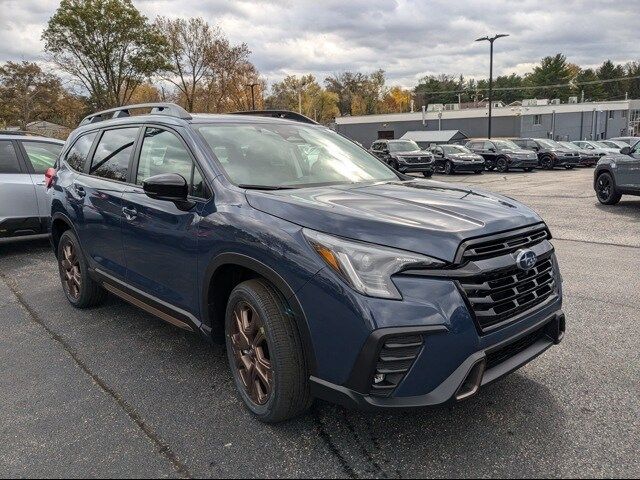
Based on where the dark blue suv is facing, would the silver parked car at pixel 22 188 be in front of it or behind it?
behind

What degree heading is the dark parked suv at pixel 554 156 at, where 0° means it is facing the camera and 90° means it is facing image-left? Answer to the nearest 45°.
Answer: approximately 315°

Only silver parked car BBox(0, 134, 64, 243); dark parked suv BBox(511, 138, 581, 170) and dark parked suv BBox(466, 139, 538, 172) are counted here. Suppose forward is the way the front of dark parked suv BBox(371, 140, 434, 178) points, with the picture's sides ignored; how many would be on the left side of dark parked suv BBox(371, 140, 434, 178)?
2

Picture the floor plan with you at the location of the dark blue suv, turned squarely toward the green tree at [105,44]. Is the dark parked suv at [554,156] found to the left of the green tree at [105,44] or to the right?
right

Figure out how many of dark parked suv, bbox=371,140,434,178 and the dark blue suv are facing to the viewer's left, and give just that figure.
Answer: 0

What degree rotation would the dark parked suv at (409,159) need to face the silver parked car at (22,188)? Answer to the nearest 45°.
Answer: approximately 45° to its right

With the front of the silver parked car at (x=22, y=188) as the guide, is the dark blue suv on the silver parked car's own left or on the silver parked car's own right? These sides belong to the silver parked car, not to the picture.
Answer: on the silver parked car's own right

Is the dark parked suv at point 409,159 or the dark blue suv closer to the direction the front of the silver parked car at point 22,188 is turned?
the dark parked suv

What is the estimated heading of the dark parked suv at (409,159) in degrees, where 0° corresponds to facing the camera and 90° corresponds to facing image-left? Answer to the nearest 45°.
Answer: approximately 315°

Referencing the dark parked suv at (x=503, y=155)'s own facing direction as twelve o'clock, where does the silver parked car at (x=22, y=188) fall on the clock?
The silver parked car is roughly at 2 o'clock from the dark parked suv.

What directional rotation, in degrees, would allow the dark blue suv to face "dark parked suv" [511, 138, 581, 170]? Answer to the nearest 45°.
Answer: approximately 90° to its left

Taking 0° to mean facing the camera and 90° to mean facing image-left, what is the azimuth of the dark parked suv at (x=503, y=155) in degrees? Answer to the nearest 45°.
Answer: approximately 315°
